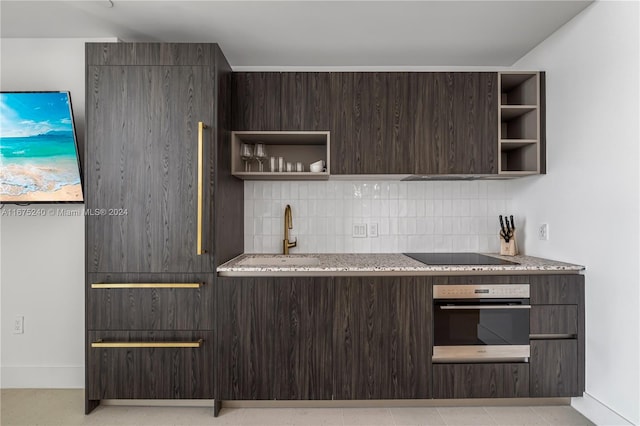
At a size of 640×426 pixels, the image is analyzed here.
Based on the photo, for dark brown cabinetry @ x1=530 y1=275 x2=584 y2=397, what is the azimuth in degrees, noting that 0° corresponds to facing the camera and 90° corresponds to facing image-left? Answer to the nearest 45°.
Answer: approximately 0°

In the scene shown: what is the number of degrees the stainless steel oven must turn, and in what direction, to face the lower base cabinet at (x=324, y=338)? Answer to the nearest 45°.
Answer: approximately 45° to its right

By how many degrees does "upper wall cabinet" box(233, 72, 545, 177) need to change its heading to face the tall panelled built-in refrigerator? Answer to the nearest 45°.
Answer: approximately 45° to its right

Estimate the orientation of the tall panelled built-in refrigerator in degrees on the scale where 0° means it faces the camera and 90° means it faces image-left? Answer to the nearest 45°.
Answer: approximately 0°

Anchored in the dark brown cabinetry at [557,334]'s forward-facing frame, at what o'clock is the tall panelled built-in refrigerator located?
The tall panelled built-in refrigerator is roughly at 2 o'clock from the dark brown cabinetry.

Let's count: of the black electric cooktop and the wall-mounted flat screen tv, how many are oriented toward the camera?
2
